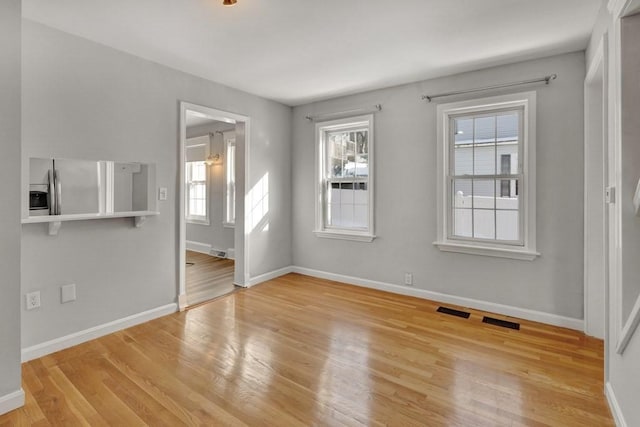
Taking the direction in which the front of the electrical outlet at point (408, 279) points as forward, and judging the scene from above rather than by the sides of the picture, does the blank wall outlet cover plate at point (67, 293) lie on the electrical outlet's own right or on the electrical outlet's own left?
on the electrical outlet's own right

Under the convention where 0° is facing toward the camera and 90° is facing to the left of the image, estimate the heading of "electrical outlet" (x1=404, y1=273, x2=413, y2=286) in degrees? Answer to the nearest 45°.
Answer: approximately 0°

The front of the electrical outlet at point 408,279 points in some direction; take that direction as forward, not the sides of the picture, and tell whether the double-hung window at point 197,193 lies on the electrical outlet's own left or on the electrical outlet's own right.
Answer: on the electrical outlet's own right

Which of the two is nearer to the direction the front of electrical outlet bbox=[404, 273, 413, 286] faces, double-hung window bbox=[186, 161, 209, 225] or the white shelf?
the white shelf

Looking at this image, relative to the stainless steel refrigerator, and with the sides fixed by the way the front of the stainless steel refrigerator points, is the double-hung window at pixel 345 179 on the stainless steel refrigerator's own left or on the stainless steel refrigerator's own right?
on the stainless steel refrigerator's own left
